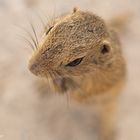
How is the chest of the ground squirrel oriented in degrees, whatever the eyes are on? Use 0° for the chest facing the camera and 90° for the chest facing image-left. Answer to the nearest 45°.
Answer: approximately 45°
